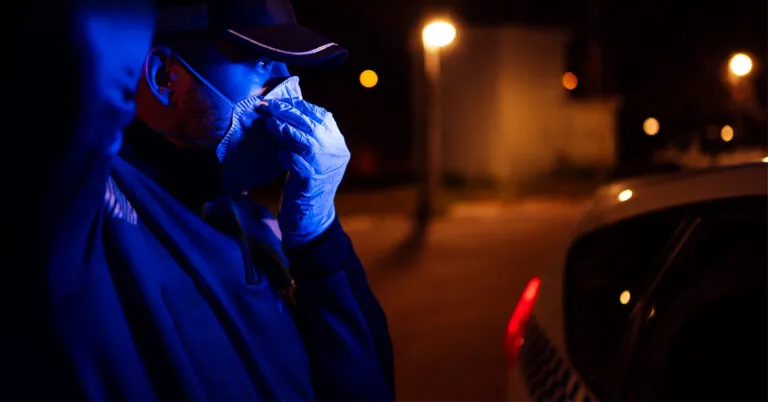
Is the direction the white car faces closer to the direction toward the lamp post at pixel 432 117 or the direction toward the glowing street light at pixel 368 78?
the lamp post

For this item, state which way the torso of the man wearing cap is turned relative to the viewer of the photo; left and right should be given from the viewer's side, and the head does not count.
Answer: facing the viewer and to the right of the viewer

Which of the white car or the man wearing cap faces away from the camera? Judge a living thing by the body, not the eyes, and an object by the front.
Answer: the white car

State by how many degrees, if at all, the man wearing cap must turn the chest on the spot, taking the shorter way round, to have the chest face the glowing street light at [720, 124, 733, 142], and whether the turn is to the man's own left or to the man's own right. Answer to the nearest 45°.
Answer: approximately 90° to the man's own left

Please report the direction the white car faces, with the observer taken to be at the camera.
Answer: facing away from the viewer

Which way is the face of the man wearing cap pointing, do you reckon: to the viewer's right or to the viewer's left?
to the viewer's right
